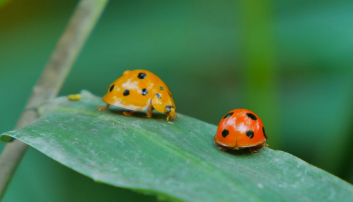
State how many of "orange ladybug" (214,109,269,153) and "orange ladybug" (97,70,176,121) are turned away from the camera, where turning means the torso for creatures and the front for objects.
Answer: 1

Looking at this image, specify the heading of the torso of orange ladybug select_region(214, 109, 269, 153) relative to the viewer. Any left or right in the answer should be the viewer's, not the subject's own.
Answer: facing away from the viewer

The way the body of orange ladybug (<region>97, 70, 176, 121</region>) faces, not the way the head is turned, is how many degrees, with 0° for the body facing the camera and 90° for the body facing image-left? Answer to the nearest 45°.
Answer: approximately 270°

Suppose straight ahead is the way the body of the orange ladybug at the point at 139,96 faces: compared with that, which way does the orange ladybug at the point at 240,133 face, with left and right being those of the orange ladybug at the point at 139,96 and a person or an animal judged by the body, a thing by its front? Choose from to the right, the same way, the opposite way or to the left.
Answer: to the left
